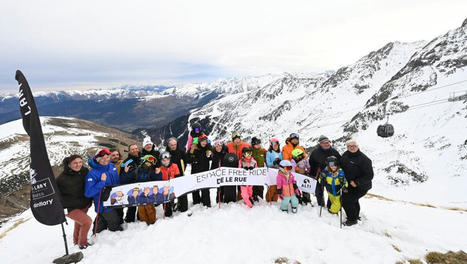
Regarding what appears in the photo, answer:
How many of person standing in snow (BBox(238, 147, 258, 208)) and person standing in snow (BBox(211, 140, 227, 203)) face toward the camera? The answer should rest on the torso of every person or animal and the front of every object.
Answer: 2

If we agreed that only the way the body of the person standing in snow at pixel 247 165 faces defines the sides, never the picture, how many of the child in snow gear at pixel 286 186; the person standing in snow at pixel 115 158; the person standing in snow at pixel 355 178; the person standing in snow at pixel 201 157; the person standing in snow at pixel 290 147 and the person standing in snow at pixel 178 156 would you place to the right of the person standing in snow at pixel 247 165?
3

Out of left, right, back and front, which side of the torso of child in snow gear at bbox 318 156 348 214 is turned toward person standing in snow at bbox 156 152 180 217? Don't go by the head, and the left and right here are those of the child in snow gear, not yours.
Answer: right

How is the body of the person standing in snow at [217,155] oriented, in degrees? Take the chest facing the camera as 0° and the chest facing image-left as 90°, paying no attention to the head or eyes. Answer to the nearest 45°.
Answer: approximately 0°

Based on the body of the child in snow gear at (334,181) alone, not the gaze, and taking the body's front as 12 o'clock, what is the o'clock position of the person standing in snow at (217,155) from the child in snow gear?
The person standing in snow is roughly at 3 o'clock from the child in snow gear.

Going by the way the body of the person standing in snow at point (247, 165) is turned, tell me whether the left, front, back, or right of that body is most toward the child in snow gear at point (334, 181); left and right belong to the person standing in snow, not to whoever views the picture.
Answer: left
